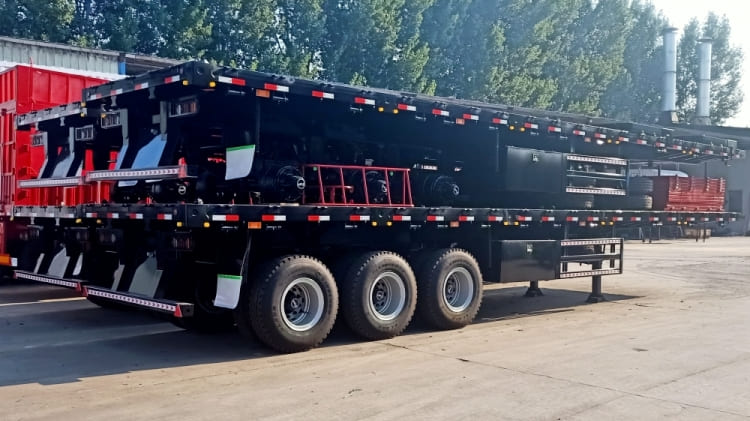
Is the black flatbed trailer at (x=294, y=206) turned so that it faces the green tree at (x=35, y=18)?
no

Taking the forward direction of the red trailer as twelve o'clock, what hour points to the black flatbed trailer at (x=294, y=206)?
The black flatbed trailer is roughly at 3 o'clock from the red trailer.

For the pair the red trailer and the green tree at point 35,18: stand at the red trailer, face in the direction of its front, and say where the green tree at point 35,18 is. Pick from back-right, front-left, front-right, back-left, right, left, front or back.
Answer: front-left

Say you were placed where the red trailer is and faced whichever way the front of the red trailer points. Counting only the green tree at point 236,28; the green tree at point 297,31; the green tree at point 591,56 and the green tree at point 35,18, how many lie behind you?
0

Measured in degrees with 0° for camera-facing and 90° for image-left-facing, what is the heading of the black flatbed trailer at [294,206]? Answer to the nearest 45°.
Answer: approximately 225°

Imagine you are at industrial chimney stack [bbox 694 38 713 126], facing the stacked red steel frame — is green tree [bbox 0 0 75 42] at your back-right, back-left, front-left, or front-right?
front-right

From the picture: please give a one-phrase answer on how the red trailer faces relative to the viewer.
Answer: facing away from the viewer and to the right of the viewer

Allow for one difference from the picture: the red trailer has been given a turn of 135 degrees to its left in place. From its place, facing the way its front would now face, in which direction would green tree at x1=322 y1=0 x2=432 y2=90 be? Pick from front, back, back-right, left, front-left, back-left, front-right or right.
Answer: back-right

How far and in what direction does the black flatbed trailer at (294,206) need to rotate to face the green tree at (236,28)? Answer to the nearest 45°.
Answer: approximately 45° to its left

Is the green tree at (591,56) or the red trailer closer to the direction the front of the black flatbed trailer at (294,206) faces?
the green tree

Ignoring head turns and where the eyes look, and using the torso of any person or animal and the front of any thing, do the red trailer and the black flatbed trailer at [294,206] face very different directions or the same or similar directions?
same or similar directions

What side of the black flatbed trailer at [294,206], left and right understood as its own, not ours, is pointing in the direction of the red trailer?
left

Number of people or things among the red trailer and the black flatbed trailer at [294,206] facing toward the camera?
0

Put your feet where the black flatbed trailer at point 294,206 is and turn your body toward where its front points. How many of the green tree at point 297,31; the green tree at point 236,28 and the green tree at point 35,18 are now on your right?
0

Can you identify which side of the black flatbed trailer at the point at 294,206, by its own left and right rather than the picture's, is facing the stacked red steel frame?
front

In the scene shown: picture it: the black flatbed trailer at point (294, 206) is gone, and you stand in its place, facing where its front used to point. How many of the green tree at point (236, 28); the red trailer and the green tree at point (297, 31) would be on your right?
0
